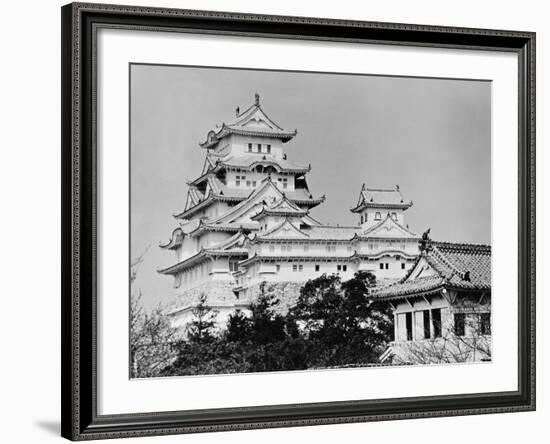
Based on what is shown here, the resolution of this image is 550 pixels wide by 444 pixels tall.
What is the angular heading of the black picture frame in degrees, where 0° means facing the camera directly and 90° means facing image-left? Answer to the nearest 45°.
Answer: approximately 315°
